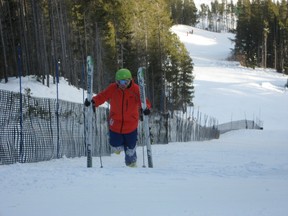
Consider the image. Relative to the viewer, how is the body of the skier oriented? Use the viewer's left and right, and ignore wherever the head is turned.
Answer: facing the viewer

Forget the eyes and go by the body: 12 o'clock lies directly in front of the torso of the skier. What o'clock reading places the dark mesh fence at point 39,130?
The dark mesh fence is roughly at 4 o'clock from the skier.

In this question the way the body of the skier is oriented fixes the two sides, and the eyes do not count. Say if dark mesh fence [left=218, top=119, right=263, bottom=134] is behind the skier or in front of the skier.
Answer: behind
